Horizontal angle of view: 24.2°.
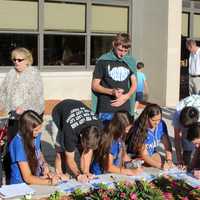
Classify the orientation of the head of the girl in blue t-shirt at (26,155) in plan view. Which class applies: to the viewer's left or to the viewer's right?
to the viewer's right

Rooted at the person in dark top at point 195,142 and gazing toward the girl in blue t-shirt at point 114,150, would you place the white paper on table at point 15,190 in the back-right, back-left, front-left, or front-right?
front-left

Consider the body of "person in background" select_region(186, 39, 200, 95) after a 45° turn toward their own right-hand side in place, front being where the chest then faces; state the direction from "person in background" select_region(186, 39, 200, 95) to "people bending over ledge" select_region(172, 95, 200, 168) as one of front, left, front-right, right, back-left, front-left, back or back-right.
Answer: left

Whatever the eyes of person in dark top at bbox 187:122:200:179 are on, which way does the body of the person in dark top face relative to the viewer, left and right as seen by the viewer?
facing the viewer and to the left of the viewer

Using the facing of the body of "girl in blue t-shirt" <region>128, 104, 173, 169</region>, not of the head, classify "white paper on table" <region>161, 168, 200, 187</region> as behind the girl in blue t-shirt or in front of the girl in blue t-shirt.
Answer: in front

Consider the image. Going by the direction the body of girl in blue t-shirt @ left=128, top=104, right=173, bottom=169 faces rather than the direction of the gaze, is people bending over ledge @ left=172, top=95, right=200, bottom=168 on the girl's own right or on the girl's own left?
on the girl's own left

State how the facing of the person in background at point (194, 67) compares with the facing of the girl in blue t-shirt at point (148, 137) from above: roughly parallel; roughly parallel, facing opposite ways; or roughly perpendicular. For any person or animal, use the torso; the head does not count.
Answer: roughly perpendicular

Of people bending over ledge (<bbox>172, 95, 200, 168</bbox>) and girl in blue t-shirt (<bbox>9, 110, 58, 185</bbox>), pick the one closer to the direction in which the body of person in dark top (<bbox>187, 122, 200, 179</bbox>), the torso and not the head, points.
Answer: the girl in blue t-shirt

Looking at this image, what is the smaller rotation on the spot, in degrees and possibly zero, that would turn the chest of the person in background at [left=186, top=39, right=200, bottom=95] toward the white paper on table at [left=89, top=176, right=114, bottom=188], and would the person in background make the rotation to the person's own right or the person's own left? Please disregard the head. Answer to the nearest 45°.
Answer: approximately 45° to the person's own left

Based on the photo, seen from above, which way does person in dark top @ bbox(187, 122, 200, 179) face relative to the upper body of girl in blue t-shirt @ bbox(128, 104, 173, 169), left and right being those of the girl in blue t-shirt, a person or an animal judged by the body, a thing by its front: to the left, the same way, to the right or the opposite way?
to the right

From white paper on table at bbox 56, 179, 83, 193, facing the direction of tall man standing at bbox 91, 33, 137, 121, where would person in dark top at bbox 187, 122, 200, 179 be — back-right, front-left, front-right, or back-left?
front-right

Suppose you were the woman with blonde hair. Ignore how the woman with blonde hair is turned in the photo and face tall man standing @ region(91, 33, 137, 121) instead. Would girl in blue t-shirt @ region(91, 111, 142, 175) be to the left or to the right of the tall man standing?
right

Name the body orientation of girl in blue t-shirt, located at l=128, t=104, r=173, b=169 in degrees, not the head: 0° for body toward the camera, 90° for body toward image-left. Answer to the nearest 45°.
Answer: approximately 315°

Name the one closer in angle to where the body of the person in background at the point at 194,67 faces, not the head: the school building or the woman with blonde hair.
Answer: the woman with blonde hair
